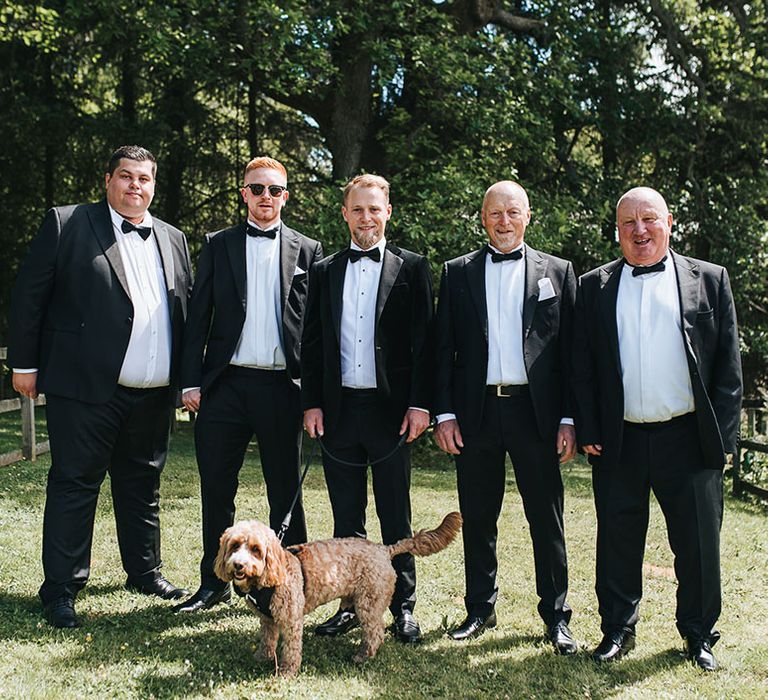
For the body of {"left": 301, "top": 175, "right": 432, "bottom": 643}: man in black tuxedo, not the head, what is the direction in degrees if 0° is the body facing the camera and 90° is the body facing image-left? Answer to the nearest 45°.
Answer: approximately 0°

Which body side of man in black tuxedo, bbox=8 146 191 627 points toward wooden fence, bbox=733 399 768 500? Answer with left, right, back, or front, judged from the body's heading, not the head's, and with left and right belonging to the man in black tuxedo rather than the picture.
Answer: left

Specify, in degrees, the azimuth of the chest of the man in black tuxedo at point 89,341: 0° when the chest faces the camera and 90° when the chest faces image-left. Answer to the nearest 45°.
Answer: approximately 315°

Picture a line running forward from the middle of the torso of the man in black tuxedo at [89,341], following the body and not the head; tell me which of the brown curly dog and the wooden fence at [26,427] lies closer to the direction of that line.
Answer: the brown curly dog

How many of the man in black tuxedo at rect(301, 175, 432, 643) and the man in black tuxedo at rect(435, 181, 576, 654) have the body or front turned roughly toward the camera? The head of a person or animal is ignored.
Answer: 2

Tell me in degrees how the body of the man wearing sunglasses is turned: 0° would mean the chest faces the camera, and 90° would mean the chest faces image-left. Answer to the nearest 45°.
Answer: approximately 0°

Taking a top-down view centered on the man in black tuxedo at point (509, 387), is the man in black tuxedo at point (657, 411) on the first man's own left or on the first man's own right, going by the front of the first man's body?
on the first man's own left

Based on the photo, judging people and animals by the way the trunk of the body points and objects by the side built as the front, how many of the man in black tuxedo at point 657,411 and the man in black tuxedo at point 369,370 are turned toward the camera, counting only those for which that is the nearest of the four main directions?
2
